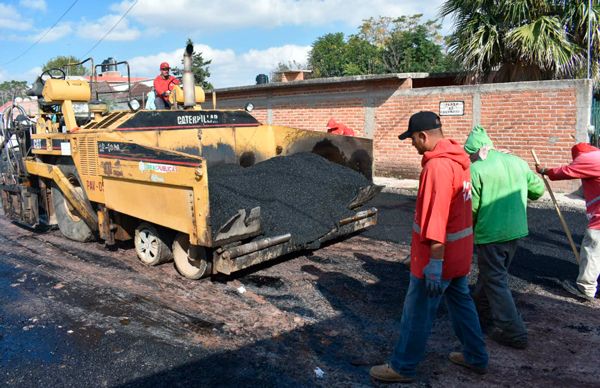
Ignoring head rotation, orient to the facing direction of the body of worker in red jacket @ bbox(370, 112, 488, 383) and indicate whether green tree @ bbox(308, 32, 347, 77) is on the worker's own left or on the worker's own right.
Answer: on the worker's own right

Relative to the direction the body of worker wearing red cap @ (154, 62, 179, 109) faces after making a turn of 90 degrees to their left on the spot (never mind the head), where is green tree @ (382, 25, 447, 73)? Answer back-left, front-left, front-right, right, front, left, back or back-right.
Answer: front

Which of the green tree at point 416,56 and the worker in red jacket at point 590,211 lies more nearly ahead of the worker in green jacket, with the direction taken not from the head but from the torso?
the green tree

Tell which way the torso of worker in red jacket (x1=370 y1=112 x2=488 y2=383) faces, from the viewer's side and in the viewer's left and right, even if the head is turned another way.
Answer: facing to the left of the viewer

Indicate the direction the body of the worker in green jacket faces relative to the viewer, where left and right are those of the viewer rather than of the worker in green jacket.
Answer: facing away from the viewer and to the left of the viewer

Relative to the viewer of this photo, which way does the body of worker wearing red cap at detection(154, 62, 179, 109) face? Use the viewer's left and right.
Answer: facing the viewer and to the right of the viewer

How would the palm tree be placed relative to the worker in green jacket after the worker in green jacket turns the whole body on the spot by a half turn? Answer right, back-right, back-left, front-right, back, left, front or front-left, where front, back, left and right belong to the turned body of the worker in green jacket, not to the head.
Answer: back-left

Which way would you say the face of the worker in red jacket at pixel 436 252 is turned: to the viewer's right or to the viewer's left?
to the viewer's left

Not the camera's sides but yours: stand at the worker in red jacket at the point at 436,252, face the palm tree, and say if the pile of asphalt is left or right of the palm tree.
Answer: left

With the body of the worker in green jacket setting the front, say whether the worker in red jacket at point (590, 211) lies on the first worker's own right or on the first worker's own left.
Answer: on the first worker's own right
